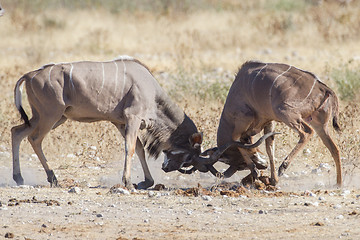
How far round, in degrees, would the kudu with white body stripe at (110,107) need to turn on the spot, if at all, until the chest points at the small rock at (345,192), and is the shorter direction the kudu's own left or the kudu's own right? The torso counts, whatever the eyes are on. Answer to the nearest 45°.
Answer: approximately 45° to the kudu's own right

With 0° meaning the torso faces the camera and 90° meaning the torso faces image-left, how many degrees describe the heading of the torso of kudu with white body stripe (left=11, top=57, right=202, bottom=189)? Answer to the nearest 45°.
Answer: approximately 270°

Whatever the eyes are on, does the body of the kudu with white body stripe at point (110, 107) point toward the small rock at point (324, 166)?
yes

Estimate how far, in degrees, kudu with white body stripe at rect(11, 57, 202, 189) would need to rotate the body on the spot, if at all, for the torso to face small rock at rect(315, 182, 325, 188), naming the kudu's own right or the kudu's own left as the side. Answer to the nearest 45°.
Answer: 0° — it already faces it
